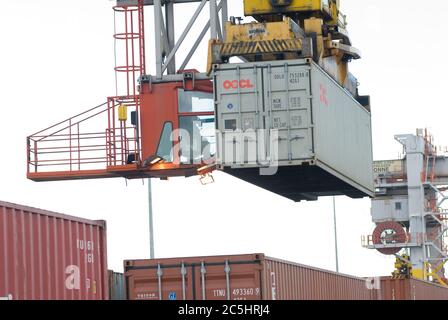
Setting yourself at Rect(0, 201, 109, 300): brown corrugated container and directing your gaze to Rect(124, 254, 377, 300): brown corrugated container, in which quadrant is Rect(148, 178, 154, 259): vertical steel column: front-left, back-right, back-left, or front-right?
front-left

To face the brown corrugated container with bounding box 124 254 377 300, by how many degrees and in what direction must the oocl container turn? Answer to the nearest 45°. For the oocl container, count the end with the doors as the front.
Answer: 0° — it already faces it

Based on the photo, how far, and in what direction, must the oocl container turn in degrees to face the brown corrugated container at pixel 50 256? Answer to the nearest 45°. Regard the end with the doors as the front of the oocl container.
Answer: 0° — it already faces it

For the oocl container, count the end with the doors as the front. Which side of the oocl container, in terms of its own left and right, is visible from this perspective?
front

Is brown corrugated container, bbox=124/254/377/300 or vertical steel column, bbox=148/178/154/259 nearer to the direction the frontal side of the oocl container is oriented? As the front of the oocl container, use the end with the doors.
the brown corrugated container

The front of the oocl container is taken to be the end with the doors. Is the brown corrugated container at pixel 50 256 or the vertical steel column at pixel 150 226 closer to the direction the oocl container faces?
the brown corrugated container
